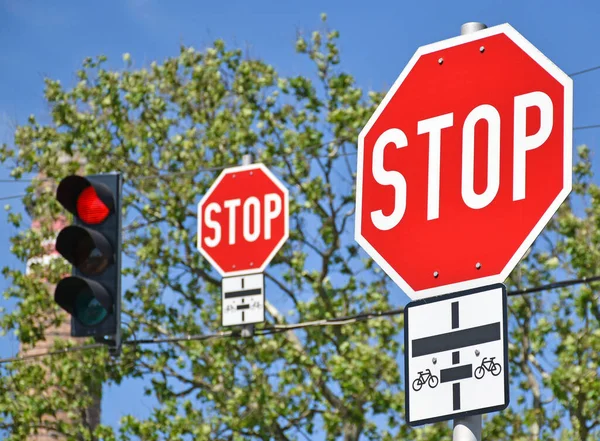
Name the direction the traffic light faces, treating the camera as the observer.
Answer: facing the viewer and to the left of the viewer

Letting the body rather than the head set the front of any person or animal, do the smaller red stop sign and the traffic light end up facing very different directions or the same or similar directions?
same or similar directions

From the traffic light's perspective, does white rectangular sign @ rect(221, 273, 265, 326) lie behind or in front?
behind

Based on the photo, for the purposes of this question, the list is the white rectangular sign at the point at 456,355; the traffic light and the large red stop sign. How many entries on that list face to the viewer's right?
0

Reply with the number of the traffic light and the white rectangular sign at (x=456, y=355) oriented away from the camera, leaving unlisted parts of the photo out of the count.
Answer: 0

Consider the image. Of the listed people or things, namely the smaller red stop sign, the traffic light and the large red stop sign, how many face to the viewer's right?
0

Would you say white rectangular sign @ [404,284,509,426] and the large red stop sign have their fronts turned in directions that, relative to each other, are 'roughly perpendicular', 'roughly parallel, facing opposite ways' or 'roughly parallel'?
roughly parallel

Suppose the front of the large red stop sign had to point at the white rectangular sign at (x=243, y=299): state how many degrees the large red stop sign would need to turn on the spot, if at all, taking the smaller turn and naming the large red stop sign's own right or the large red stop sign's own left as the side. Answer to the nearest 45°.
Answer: approximately 135° to the large red stop sign's own right

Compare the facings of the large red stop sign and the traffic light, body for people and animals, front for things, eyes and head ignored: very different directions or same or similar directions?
same or similar directions

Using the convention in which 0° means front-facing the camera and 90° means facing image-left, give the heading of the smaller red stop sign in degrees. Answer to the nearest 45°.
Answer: approximately 45°

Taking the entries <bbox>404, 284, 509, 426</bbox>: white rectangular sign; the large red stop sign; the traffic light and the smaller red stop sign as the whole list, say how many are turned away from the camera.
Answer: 0

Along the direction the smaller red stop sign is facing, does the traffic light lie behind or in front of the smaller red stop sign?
in front

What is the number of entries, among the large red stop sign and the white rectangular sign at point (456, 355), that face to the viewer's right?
0

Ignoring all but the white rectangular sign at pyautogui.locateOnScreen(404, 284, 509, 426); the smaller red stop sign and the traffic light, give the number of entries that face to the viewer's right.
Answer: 0

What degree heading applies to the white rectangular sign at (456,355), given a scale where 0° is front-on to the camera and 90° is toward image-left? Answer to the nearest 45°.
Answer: approximately 45°

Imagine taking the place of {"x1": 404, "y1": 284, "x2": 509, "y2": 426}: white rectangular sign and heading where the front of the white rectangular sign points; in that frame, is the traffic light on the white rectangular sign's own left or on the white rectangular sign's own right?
on the white rectangular sign's own right

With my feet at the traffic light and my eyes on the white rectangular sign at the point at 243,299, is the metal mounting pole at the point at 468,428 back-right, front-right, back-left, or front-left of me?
back-right

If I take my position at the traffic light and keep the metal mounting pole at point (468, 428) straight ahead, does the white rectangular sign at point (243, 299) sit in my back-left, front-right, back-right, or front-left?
back-left
